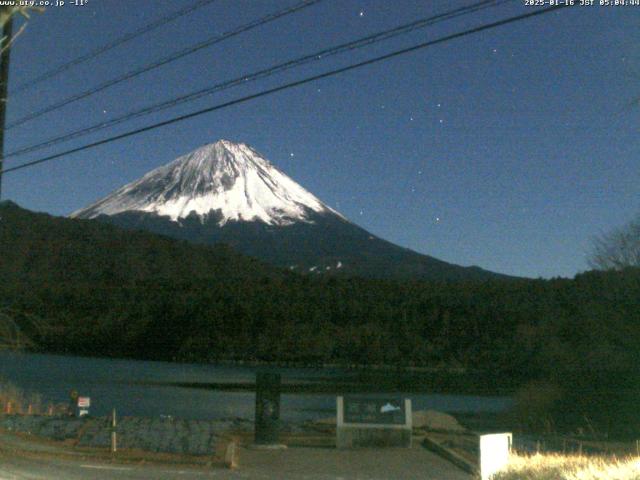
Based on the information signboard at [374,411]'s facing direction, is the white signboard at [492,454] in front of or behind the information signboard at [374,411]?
in front

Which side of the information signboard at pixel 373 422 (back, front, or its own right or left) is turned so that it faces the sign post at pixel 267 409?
right

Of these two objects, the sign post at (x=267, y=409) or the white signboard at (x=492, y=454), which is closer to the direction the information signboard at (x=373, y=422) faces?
the white signboard

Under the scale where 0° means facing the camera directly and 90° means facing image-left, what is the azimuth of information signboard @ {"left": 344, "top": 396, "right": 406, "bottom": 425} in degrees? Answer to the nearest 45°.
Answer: approximately 0°

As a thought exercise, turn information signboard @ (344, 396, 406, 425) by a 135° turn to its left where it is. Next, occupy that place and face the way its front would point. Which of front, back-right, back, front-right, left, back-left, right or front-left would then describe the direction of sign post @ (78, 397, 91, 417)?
left

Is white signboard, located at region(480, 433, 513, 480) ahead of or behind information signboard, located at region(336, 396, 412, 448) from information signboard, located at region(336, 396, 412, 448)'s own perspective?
ahead

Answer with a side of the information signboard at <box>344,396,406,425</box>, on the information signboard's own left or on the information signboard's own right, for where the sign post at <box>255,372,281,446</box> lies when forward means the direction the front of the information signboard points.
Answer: on the information signboard's own right

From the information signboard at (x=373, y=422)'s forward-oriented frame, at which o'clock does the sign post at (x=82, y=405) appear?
The sign post is roughly at 4 o'clock from the information signboard.
